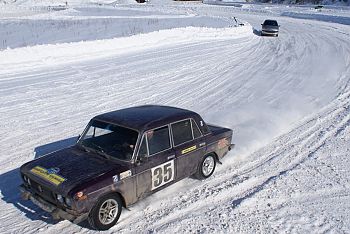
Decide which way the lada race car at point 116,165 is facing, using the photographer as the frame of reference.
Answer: facing the viewer and to the left of the viewer

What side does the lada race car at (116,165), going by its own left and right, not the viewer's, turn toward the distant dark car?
back

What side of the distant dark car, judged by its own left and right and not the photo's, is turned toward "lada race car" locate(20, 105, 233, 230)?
front

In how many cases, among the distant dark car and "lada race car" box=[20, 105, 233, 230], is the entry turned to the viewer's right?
0

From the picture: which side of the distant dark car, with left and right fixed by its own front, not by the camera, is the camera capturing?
front
